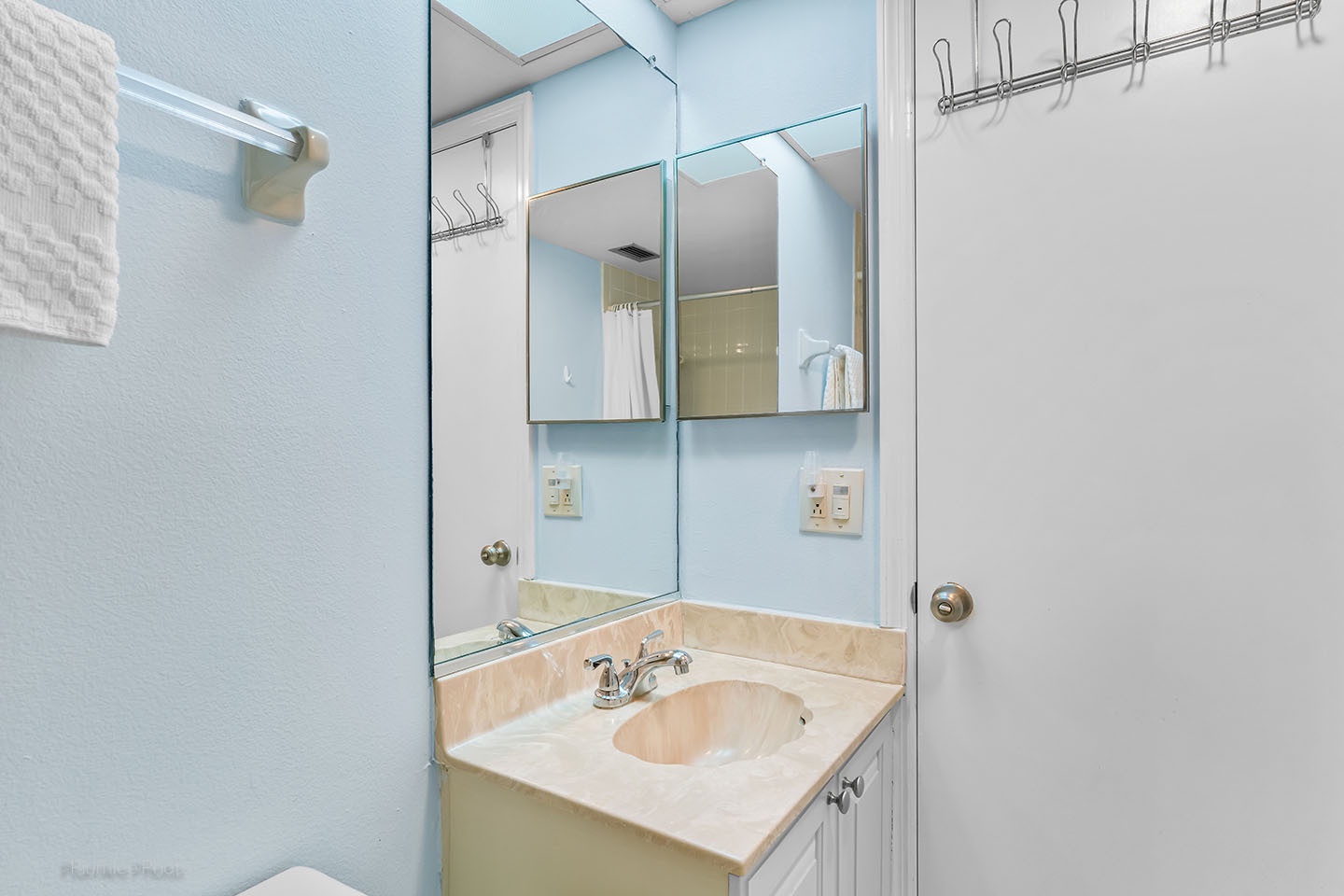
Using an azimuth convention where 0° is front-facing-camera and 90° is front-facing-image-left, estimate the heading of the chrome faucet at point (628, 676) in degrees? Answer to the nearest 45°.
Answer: approximately 315°

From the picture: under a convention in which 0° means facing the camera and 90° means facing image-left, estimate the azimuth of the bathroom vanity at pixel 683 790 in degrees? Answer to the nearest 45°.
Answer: approximately 315°

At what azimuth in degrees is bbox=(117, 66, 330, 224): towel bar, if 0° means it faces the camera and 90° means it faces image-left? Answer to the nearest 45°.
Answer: approximately 315°

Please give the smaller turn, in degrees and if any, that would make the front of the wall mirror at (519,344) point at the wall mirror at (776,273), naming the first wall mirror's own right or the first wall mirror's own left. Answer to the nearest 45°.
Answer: approximately 45° to the first wall mirror's own left
